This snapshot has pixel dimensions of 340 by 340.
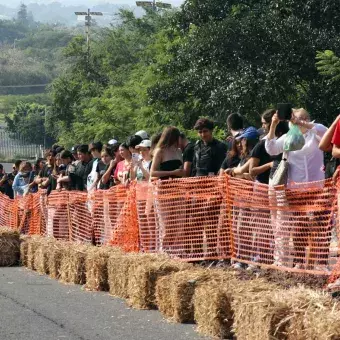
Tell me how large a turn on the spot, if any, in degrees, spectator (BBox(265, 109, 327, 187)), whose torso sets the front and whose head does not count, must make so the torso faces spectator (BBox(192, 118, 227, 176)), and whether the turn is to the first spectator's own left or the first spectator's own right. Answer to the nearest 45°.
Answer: approximately 90° to the first spectator's own right

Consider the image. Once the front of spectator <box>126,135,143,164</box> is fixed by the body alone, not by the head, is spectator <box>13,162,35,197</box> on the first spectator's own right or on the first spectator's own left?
on the first spectator's own right

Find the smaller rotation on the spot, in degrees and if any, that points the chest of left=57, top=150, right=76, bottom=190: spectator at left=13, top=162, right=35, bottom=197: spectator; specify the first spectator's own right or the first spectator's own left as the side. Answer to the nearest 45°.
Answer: approximately 135° to the first spectator's own right

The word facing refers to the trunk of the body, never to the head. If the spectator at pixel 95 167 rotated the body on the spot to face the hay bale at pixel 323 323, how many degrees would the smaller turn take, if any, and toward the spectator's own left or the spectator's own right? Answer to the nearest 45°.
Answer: approximately 45° to the spectator's own left
